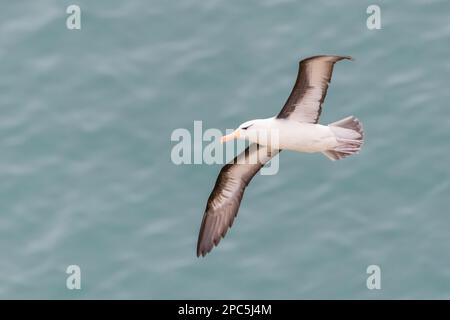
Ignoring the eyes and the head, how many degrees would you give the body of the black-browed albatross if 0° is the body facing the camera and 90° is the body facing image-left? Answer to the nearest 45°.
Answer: approximately 90°
